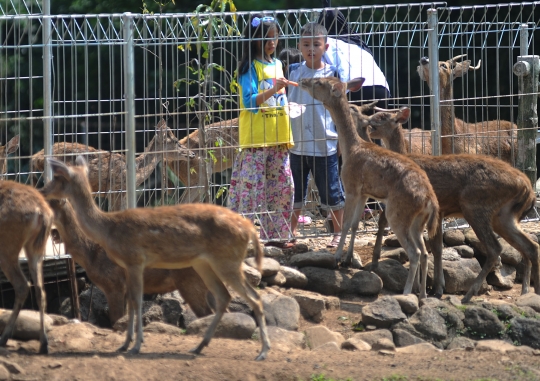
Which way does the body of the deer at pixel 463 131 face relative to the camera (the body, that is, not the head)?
to the viewer's left

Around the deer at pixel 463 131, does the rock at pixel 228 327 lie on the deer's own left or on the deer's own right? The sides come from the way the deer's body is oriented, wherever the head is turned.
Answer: on the deer's own left

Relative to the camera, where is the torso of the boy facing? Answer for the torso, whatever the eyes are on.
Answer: toward the camera

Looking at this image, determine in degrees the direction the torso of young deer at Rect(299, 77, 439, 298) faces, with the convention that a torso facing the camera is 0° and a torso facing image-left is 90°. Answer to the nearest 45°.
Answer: approximately 135°

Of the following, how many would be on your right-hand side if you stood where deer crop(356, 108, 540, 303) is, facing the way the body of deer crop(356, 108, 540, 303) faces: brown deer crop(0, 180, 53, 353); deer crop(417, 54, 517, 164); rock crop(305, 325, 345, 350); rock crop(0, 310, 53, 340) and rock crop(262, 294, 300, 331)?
1

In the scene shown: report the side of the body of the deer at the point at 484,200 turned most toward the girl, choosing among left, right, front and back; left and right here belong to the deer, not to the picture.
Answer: front

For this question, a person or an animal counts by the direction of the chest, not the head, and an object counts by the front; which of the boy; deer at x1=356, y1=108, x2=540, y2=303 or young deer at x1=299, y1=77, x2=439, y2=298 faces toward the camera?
the boy

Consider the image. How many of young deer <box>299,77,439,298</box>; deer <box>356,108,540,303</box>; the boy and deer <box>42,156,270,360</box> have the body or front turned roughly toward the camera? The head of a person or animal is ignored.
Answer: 1

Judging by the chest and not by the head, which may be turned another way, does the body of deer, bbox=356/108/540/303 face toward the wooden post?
no

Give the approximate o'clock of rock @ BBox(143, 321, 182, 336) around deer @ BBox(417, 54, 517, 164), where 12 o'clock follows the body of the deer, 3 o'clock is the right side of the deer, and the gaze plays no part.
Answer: The rock is roughly at 10 o'clock from the deer.

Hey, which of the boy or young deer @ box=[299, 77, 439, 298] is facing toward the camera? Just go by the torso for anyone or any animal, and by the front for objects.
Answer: the boy

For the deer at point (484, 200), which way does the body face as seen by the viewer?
to the viewer's left

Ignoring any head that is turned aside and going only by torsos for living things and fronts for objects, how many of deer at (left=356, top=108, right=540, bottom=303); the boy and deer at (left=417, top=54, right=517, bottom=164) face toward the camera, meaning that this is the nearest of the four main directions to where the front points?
1

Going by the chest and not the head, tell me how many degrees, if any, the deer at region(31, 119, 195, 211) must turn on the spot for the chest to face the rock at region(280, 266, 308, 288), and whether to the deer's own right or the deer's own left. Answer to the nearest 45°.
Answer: approximately 45° to the deer's own right

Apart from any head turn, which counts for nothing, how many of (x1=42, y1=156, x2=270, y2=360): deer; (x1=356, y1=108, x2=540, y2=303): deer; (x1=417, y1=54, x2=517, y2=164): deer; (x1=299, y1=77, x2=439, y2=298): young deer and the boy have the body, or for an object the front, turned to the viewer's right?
0

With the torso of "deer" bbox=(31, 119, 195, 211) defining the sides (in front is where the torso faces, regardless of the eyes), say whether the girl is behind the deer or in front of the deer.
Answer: in front

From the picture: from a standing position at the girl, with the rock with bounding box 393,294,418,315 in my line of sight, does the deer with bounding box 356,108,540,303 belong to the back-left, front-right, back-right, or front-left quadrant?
front-left
